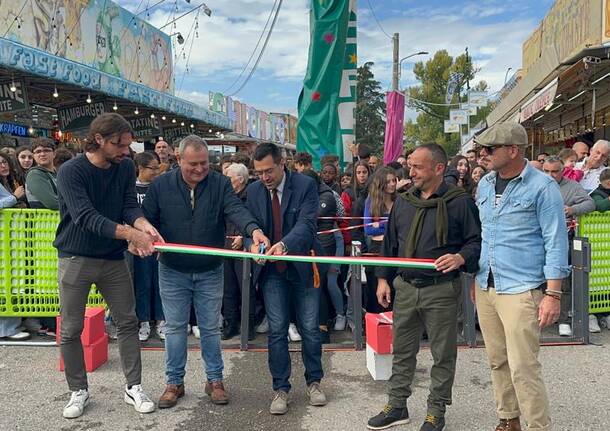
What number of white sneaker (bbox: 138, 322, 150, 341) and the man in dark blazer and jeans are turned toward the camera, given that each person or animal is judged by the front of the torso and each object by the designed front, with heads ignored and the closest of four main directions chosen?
2

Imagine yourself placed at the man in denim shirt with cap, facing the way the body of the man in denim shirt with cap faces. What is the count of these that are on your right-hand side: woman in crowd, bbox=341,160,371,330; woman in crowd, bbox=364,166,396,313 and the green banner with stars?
3

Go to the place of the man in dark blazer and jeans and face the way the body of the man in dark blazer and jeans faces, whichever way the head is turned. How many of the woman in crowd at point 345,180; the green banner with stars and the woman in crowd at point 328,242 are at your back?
3

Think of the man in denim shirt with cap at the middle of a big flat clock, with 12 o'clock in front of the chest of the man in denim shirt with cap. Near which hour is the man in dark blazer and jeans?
The man in dark blazer and jeans is roughly at 2 o'clock from the man in denim shirt with cap.

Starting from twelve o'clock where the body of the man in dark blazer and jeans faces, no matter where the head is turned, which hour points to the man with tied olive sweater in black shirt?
The man with tied olive sweater in black shirt is roughly at 10 o'clock from the man in dark blazer and jeans.

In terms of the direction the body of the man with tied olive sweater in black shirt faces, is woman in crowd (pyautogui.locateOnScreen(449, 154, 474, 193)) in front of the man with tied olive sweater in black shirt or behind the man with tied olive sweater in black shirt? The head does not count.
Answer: behind

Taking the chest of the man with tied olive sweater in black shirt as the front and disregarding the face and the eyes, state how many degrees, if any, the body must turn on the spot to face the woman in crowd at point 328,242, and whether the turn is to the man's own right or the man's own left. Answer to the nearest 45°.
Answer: approximately 90° to the man's own right

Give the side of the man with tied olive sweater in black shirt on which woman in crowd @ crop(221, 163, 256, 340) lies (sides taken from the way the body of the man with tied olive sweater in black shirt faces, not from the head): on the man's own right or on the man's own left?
on the man's own right

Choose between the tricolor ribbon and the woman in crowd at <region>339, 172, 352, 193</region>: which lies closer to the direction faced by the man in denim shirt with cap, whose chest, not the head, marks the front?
the tricolor ribbon

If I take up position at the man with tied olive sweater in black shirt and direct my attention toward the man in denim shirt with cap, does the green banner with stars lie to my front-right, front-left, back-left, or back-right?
back-left
